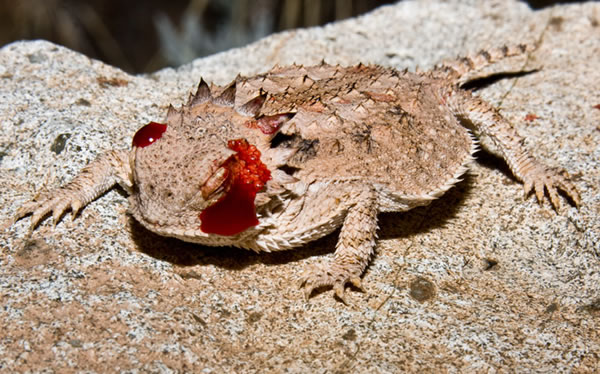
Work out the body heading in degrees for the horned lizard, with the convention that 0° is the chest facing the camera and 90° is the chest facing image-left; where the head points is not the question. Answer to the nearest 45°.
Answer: approximately 45°
